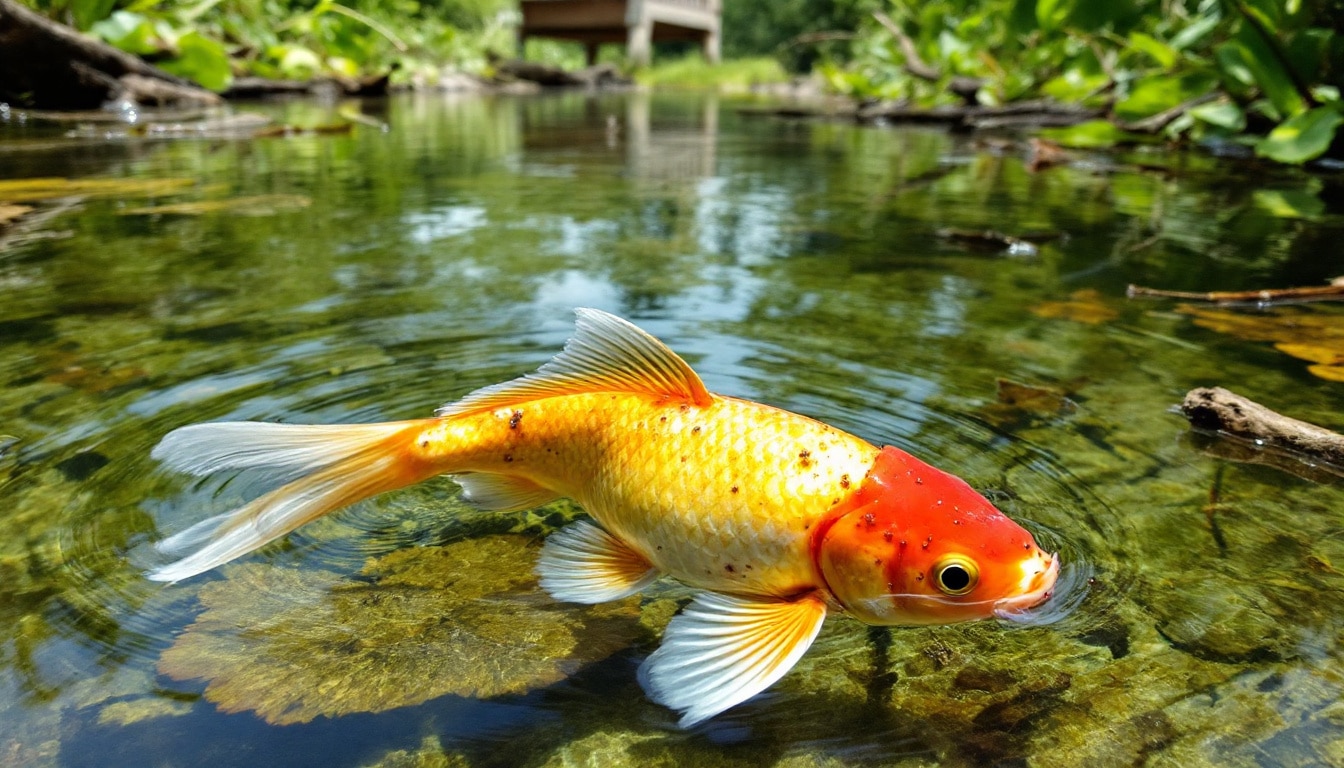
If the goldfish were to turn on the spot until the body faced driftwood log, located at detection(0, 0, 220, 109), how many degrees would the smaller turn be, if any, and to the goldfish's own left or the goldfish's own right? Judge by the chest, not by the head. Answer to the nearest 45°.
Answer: approximately 135° to the goldfish's own left

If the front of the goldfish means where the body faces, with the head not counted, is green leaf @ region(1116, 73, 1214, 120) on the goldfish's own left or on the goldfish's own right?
on the goldfish's own left

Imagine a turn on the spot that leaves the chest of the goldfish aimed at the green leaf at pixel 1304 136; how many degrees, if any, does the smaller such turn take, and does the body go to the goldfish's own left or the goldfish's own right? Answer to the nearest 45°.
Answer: approximately 45° to the goldfish's own left

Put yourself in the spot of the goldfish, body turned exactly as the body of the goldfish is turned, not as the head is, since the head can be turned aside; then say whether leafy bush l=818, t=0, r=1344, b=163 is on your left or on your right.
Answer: on your left

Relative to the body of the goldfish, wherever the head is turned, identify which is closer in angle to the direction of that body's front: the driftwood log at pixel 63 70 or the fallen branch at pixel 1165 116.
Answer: the fallen branch

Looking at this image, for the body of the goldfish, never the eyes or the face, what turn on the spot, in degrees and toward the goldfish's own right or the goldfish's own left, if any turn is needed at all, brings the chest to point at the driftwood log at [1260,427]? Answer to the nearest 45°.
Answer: approximately 45° to the goldfish's own left

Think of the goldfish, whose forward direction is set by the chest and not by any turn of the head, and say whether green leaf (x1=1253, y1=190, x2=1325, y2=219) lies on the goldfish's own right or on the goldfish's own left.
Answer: on the goldfish's own left

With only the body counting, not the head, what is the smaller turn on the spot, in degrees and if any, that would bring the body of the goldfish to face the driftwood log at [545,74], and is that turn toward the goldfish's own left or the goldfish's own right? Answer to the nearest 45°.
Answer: approximately 90° to the goldfish's own left

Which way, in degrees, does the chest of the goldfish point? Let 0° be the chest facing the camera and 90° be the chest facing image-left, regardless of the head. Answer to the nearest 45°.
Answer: approximately 270°
